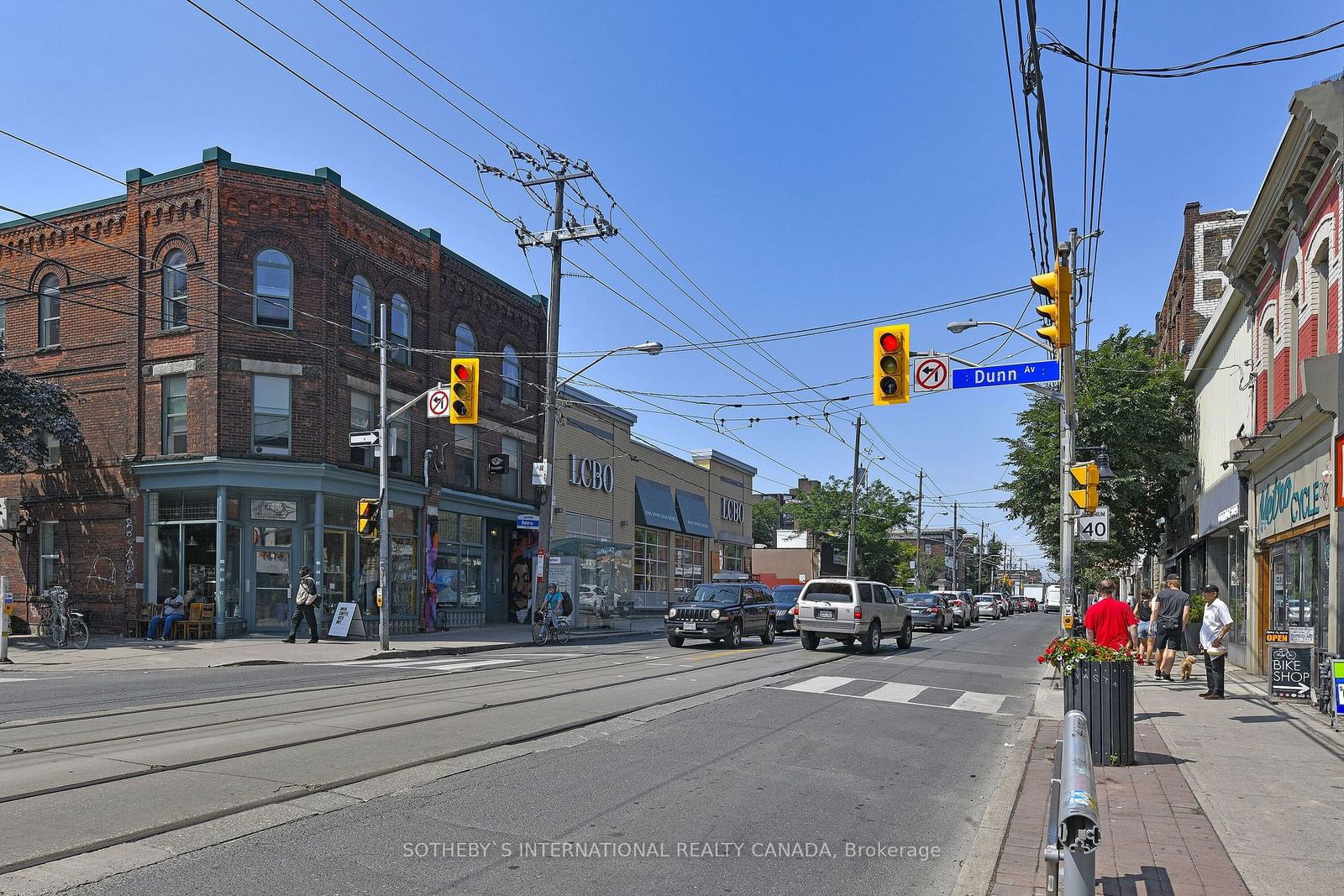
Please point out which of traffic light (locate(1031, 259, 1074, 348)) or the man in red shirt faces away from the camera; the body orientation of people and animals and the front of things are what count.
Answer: the man in red shirt

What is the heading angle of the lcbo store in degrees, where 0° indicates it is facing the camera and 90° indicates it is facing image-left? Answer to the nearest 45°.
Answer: approximately 315°

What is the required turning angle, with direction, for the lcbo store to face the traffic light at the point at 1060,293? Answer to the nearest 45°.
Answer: approximately 45° to its right

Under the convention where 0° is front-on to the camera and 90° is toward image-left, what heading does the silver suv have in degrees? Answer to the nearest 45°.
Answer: approximately 225°

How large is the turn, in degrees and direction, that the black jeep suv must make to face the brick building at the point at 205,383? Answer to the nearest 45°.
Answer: approximately 45° to its right

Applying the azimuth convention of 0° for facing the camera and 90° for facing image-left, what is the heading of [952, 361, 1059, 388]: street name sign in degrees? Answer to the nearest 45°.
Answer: approximately 0°
